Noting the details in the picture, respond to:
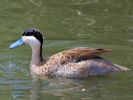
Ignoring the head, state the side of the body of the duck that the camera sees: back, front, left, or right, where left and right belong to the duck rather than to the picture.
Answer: left
